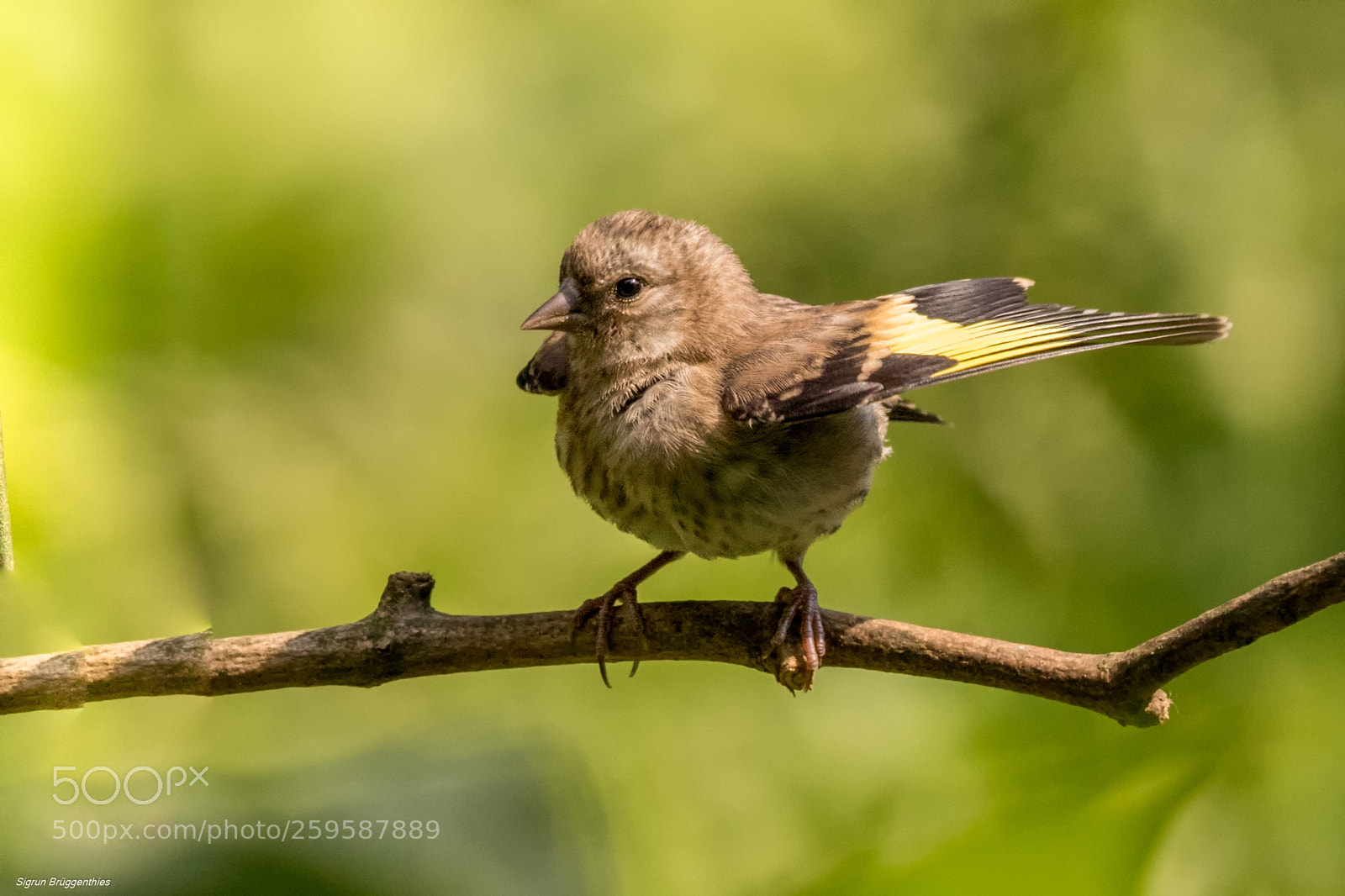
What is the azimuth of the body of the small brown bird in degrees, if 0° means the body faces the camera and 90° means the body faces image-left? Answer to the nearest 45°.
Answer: approximately 45°
